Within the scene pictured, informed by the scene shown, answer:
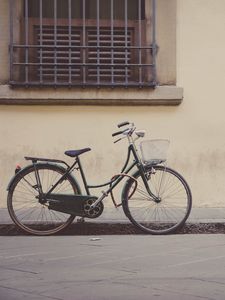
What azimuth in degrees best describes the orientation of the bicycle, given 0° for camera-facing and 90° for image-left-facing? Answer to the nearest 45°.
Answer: approximately 270°
